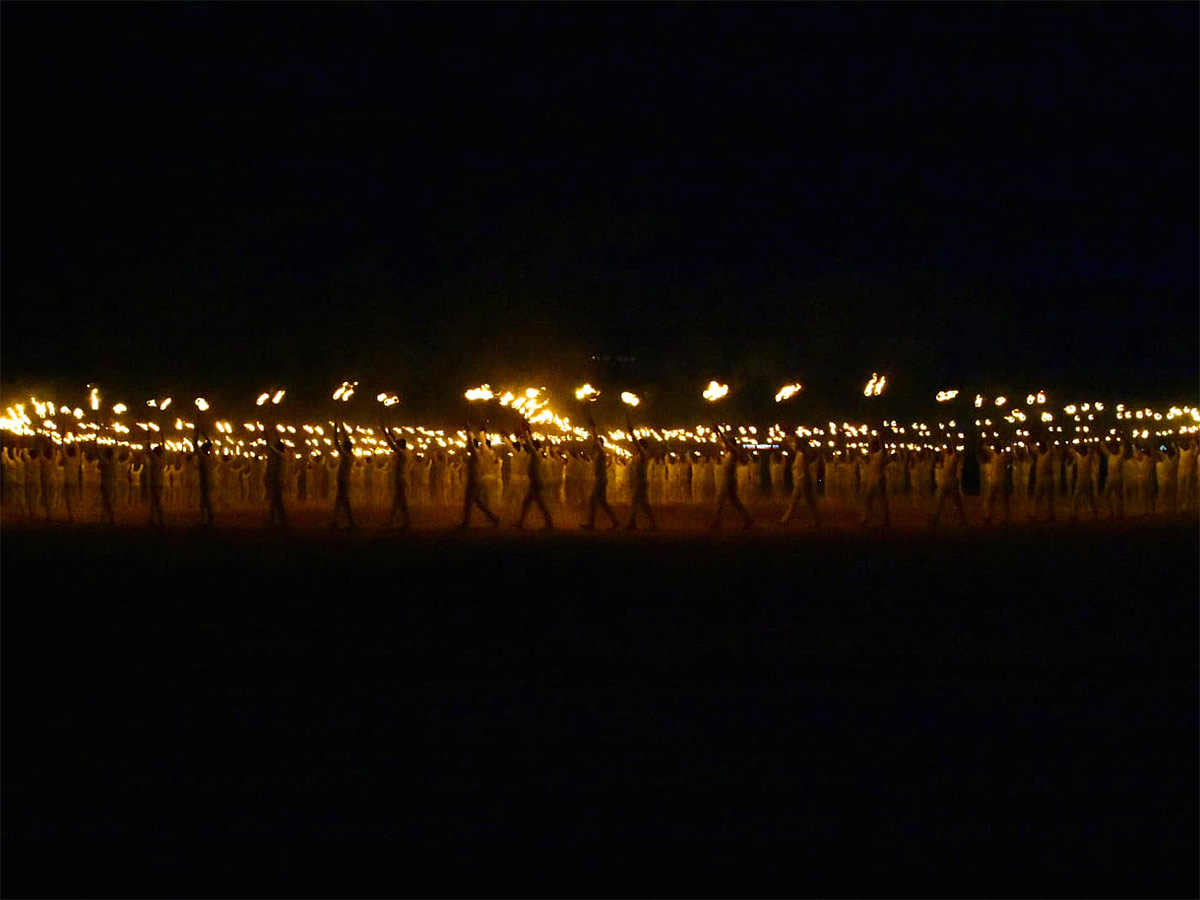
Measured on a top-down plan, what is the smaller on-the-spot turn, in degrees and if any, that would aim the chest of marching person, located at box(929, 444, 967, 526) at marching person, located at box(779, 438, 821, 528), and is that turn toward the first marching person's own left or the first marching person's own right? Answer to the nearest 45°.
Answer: approximately 45° to the first marching person's own left

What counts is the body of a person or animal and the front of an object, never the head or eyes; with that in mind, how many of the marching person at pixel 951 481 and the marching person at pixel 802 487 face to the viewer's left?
2

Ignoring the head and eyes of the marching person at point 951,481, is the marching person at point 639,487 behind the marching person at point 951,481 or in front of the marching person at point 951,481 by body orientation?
in front

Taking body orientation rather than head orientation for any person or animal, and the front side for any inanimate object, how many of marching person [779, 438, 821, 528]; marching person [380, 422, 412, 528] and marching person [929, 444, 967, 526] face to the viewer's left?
3

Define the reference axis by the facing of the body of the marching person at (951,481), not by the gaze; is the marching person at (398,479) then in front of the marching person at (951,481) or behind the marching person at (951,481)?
in front

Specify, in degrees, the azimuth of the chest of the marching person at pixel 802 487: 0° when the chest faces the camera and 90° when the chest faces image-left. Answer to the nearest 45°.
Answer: approximately 90°

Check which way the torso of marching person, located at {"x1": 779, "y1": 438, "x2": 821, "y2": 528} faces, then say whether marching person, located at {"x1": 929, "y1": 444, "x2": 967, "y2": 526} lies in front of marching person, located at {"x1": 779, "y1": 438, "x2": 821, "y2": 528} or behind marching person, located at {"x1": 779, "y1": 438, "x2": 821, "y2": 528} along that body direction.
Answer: behind

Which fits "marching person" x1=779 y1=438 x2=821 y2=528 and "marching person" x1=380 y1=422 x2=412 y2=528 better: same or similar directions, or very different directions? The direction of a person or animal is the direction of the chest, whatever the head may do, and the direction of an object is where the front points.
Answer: same or similar directions

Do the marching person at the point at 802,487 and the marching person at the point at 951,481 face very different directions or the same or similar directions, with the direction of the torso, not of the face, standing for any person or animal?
same or similar directions

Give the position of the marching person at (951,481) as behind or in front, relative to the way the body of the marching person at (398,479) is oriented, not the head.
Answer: behind

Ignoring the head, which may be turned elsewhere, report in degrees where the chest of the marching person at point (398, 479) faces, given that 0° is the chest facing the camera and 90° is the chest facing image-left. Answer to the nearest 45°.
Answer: approximately 90°

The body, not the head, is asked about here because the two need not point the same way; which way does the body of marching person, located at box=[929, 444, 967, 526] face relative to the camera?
to the viewer's left

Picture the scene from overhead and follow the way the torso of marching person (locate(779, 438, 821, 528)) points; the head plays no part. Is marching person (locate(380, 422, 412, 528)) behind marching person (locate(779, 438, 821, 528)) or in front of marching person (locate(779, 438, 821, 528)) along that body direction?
in front
